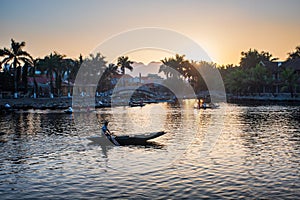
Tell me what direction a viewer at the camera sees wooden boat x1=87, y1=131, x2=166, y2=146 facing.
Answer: facing to the right of the viewer
